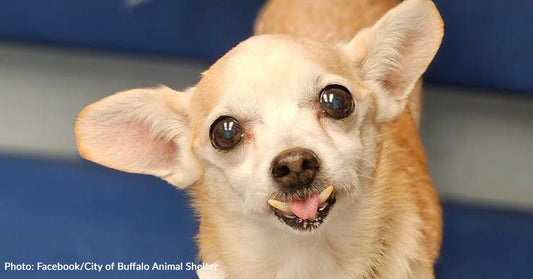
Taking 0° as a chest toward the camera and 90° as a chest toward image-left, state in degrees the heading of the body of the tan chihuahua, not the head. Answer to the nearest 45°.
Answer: approximately 0°
